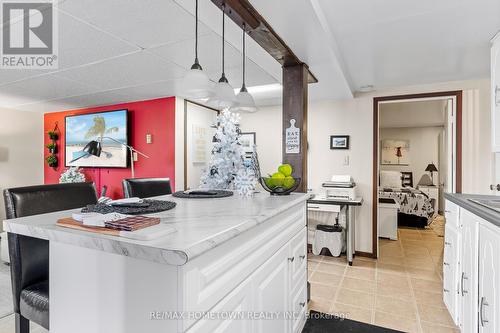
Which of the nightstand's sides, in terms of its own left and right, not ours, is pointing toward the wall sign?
front

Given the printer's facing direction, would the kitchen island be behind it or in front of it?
in front

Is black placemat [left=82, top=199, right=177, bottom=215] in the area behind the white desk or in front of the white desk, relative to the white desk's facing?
in front

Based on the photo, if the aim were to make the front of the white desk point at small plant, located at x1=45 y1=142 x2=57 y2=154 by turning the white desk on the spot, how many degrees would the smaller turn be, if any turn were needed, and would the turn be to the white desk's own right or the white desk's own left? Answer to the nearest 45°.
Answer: approximately 90° to the white desk's own right

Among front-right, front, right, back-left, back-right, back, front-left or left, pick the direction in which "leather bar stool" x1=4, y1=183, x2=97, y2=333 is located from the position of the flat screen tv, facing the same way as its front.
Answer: front-left

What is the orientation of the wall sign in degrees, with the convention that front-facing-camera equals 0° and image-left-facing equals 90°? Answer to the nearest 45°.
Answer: approximately 0°

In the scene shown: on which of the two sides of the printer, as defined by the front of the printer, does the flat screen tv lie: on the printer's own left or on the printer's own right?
on the printer's own right

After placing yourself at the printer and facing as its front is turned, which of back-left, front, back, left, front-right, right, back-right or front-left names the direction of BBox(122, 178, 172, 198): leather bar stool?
front-right

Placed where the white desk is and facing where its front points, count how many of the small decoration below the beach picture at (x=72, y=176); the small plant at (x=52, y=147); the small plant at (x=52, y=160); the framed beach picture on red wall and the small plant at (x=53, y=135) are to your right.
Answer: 5

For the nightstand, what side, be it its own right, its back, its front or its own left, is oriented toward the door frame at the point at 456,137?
front

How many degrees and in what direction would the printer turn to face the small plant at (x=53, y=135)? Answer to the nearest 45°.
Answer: approximately 90° to its right
